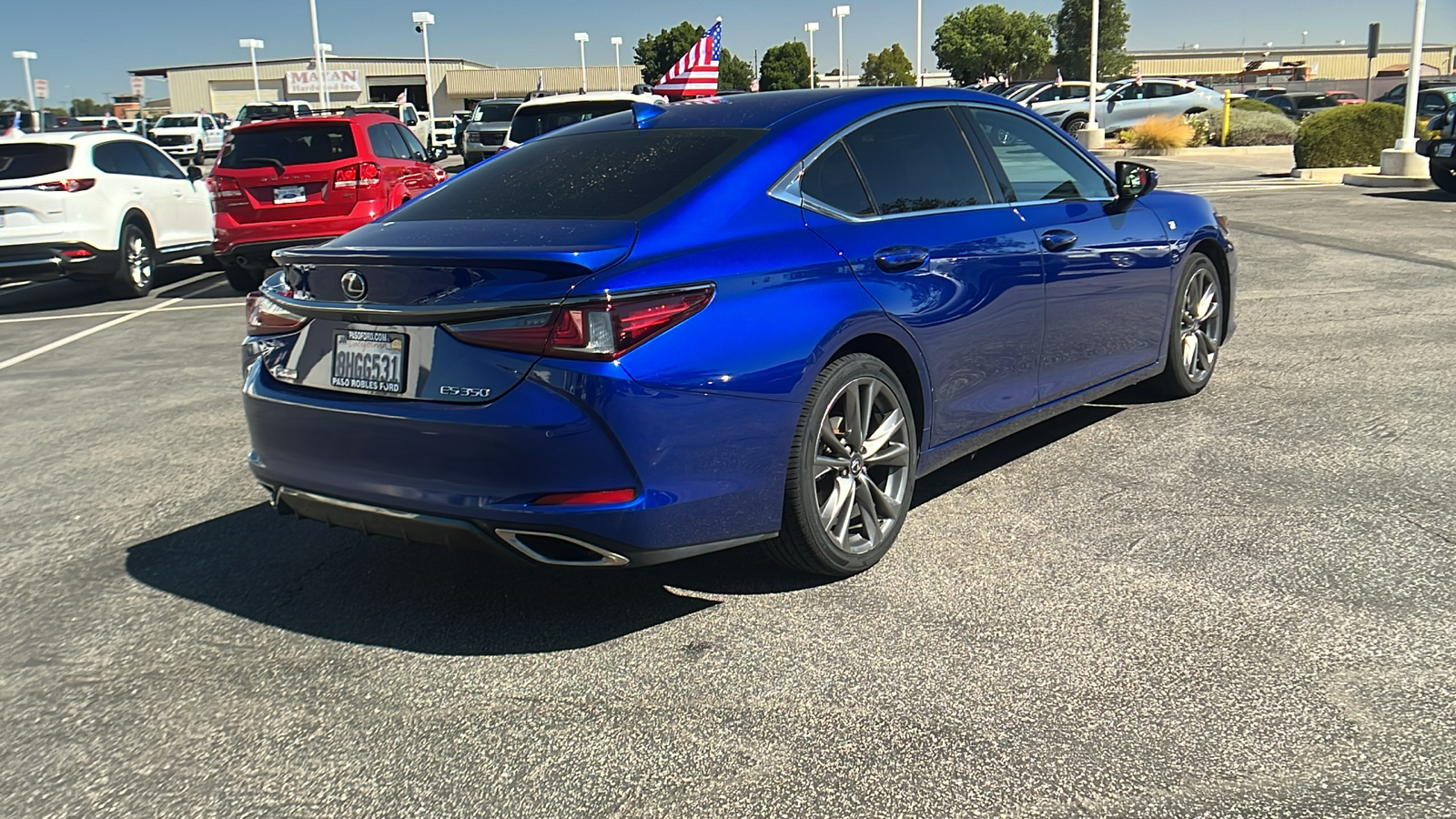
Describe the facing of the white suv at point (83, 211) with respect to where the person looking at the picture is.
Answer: facing away from the viewer and to the right of the viewer

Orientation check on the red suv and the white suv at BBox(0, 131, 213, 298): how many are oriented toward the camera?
0

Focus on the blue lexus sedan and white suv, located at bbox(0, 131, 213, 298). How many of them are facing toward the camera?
0

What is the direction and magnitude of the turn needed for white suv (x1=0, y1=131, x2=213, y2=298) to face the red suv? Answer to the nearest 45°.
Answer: approximately 90° to its right

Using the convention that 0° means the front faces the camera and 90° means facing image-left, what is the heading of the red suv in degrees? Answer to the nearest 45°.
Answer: approximately 225°

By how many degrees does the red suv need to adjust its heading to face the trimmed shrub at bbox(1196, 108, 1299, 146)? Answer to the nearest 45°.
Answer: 0° — it already faces it

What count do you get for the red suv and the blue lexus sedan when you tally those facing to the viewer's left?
0

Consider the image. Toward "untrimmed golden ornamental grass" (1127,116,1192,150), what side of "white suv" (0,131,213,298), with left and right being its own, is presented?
front

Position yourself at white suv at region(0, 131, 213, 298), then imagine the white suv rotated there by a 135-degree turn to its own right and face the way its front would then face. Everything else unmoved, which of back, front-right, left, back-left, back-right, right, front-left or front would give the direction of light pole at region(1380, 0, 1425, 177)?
left

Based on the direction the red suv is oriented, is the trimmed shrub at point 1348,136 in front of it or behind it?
in front

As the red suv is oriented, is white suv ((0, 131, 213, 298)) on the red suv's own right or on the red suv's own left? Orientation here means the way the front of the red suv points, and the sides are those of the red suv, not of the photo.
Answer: on the red suv's own left

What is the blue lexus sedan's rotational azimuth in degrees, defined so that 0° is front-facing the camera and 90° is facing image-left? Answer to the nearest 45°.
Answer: approximately 225°
